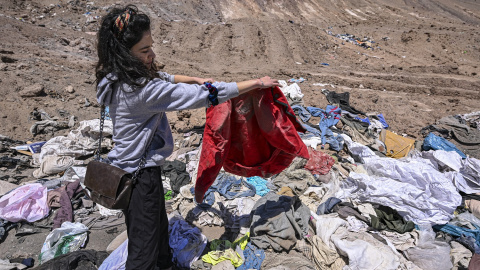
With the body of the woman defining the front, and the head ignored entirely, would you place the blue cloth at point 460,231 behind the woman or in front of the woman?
in front

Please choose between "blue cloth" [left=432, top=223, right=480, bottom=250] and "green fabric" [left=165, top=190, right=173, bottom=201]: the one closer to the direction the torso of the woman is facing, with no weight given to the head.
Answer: the blue cloth

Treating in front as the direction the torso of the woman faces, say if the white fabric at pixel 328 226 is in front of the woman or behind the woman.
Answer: in front

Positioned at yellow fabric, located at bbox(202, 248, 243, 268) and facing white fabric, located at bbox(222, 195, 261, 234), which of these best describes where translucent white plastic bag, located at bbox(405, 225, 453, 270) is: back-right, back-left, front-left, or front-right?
front-right

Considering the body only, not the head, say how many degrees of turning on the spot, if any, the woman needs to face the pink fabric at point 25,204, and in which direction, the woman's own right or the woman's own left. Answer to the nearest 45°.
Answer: approximately 135° to the woman's own left

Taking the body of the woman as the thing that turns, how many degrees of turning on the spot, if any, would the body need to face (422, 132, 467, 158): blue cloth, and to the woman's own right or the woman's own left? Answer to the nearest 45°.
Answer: approximately 45° to the woman's own left

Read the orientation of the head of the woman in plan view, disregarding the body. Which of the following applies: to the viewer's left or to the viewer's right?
to the viewer's right

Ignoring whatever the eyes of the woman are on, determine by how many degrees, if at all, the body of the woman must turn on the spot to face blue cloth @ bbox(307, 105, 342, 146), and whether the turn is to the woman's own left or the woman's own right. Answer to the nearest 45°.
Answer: approximately 45° to the woman's own left

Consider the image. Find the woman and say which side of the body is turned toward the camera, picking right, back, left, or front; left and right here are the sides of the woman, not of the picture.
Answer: right

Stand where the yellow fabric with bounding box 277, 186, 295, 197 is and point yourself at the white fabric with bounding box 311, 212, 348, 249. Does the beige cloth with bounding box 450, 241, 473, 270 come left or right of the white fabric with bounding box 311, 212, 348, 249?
left
